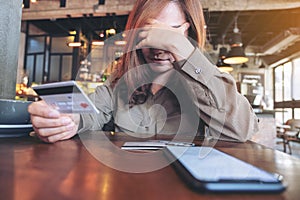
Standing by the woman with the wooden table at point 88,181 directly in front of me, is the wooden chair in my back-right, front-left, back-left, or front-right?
back-left

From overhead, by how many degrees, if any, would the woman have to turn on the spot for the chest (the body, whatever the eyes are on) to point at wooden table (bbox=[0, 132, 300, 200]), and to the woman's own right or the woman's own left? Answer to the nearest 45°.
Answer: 0° — they already face it

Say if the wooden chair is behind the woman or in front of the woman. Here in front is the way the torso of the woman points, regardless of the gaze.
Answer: behind

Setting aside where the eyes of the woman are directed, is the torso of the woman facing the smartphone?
yes

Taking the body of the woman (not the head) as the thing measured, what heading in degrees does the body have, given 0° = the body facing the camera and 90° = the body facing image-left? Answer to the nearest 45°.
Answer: approximately 0°
